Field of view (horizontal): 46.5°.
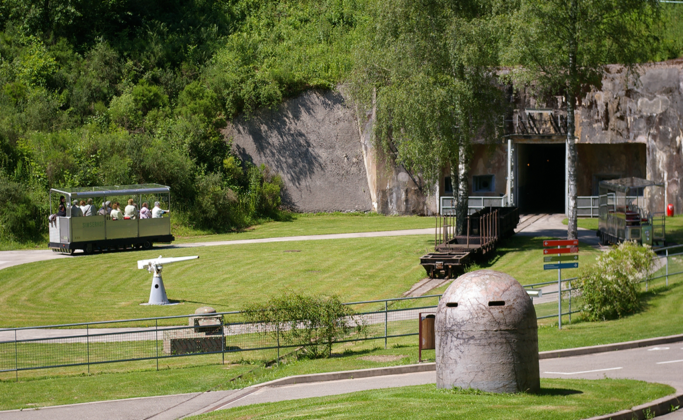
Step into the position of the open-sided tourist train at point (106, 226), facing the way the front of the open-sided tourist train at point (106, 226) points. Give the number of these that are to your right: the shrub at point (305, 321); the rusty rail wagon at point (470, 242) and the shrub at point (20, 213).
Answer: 1

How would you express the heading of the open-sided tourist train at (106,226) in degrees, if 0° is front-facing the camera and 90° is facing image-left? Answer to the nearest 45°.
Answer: approximately 45°

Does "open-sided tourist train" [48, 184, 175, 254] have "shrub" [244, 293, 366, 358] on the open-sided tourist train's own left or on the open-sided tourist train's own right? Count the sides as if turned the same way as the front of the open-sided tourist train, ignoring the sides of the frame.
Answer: on the open-sided tourist train's own left
